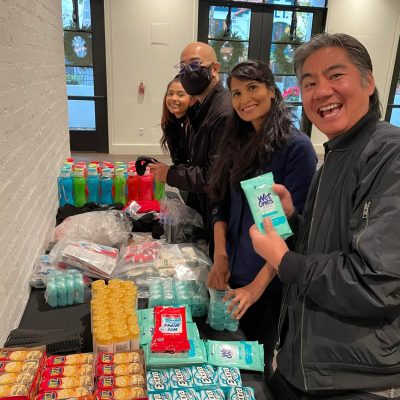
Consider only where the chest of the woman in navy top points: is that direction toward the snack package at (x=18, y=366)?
yes

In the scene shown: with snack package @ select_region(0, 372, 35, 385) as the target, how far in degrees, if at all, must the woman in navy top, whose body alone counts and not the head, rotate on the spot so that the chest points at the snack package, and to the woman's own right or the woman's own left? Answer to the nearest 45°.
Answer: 0° — they already face it

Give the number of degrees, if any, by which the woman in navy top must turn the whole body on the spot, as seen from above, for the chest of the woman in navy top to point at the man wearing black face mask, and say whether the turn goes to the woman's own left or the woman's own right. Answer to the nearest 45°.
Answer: approximately 90° to the woman's own right

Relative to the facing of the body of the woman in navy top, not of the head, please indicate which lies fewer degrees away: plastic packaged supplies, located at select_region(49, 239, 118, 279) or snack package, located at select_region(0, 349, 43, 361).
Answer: the snack package

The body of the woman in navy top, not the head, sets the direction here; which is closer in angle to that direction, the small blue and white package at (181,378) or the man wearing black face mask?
the small blue and white package

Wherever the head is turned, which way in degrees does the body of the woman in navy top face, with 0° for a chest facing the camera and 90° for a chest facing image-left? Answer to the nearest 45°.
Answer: approximately 45°

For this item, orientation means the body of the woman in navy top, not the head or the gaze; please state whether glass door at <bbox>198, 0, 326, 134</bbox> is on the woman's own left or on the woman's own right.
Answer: on the woman's own right

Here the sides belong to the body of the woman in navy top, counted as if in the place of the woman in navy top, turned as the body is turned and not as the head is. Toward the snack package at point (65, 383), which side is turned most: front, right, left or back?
front

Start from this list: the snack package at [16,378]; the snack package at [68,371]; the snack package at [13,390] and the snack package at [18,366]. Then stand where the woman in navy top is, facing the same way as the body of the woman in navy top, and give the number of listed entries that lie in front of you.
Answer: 4

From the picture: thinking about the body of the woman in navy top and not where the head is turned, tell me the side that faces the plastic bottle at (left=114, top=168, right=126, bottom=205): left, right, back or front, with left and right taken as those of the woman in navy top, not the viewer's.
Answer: right

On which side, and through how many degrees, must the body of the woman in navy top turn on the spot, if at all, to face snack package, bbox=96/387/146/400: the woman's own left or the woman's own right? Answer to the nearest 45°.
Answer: approximately 45° to the woman's own left

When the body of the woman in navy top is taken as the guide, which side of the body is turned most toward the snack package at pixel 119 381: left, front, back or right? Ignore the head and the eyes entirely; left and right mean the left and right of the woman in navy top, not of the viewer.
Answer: front

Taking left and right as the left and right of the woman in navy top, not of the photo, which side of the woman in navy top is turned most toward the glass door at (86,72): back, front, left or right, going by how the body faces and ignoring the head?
right

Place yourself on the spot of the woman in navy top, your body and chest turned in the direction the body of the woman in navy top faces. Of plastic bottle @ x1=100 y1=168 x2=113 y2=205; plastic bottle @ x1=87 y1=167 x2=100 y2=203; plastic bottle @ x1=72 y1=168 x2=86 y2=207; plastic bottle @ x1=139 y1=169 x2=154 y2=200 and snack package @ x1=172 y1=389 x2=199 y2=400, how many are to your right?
4

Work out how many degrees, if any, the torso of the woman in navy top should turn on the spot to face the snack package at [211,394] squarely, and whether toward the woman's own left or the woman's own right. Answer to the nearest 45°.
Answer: approximately 45° to the woman's own left

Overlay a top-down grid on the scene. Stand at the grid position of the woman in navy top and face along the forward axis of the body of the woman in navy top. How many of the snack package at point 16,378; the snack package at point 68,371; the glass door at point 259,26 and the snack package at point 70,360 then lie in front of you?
3

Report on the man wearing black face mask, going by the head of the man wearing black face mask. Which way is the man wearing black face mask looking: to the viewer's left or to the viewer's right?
to the viewer's left
